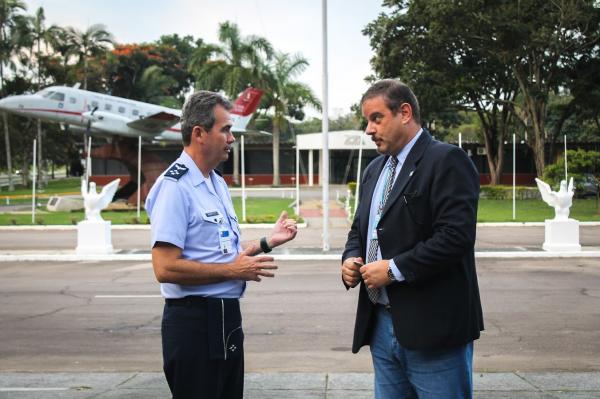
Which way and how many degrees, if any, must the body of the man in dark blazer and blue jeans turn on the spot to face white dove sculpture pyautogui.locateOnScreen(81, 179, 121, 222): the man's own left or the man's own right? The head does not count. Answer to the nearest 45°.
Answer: approximately 90° to the man's own right

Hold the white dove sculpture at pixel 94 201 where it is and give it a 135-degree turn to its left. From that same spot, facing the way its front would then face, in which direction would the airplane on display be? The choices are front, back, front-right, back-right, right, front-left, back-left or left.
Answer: left

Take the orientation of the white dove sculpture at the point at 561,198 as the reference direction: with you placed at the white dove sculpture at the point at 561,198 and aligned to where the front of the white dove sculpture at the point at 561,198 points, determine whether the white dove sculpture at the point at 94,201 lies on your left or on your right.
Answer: on your right

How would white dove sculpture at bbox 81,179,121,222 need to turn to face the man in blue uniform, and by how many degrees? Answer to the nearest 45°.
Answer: approximately 45° to its left

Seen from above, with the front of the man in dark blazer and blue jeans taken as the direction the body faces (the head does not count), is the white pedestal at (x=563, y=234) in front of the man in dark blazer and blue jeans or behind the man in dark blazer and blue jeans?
behind

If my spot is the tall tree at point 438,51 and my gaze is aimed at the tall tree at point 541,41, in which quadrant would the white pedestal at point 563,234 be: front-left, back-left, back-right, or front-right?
front-right

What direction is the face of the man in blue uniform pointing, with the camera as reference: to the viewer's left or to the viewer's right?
to the viewer's right

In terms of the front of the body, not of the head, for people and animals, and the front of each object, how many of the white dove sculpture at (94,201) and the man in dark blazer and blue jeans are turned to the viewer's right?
0

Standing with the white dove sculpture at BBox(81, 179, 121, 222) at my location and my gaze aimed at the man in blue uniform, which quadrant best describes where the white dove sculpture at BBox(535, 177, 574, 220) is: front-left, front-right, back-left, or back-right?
front-left

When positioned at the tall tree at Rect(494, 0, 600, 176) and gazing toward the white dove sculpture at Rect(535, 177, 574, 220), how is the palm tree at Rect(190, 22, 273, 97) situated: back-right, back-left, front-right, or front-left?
back-right

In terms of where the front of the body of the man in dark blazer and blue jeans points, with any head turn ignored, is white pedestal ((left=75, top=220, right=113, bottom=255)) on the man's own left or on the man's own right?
on the man's own right

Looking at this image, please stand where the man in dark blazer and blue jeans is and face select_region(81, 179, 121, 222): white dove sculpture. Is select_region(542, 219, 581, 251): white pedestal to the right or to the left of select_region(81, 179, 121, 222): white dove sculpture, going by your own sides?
right

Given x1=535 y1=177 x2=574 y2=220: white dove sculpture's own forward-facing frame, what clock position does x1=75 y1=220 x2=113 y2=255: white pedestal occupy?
The white pedestal is roughly at 4 o'clock from the white dove sculpture.

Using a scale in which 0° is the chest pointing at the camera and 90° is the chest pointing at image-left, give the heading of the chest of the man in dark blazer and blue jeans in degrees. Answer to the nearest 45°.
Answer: approximately 45°

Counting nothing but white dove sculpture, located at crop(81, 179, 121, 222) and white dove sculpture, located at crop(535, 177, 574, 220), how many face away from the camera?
0
